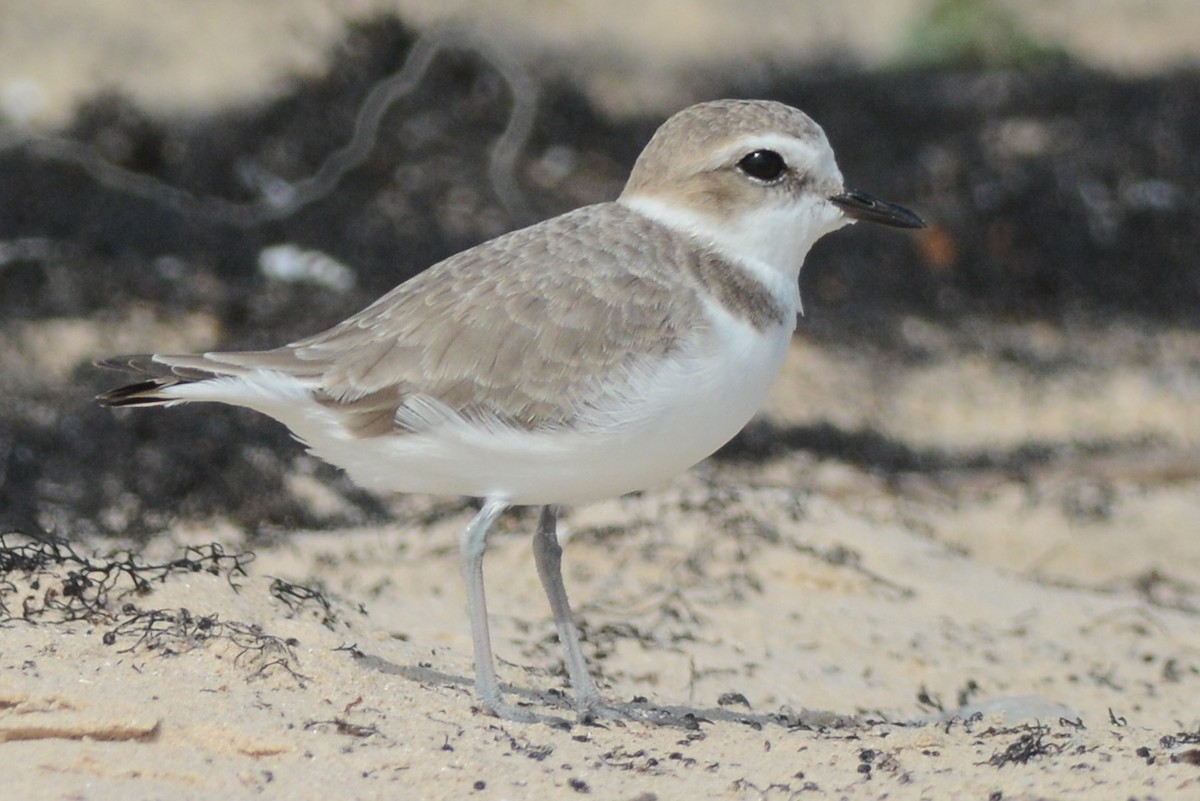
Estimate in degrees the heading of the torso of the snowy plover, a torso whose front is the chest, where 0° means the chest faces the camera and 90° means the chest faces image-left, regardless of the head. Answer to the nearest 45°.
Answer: approximately 270°
